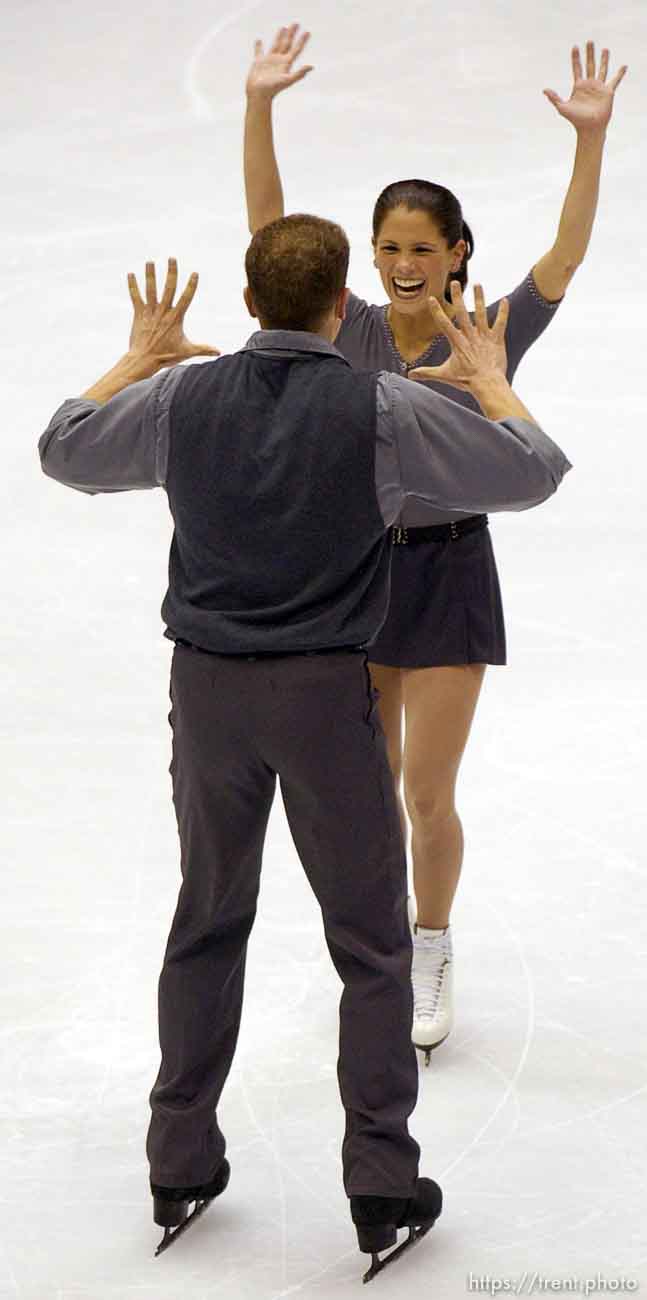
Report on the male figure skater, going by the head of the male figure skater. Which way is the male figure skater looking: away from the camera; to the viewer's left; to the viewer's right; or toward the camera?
away from the camera

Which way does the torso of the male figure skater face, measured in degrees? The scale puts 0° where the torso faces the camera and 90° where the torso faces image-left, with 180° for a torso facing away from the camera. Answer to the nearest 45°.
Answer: approximately 180°
